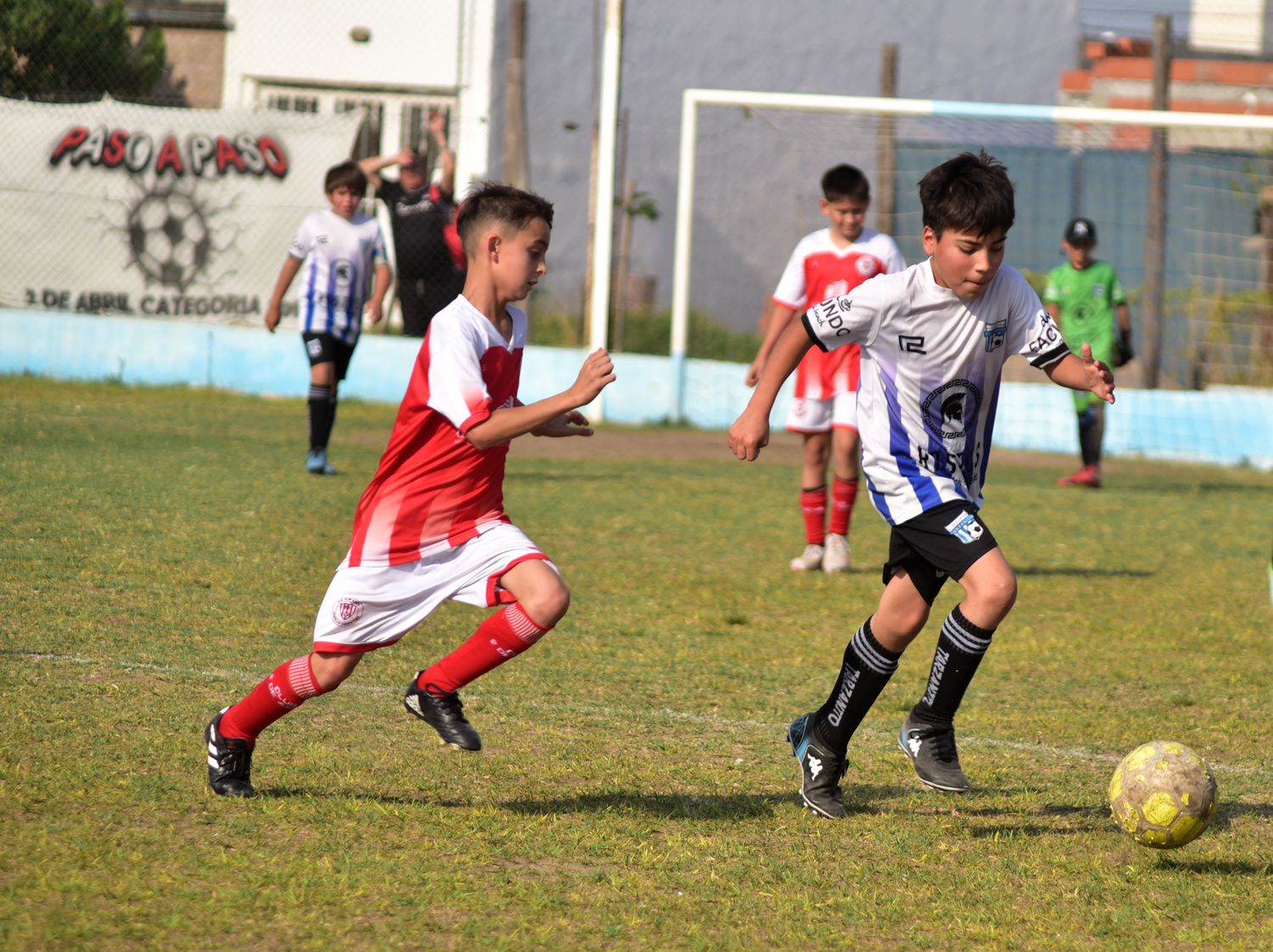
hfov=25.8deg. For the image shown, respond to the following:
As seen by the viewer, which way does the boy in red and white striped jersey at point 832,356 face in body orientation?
toward the camera

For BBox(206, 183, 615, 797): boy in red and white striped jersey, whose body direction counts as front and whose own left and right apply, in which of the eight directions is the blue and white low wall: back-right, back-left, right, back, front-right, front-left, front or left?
left

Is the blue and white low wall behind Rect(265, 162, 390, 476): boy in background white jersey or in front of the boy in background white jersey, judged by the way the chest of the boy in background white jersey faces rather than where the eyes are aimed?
behind

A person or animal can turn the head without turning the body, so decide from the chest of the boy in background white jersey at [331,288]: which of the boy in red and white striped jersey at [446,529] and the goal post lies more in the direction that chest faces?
the boy in red and white striped jersey

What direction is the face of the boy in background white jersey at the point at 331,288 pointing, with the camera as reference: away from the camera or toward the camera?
toward the camera

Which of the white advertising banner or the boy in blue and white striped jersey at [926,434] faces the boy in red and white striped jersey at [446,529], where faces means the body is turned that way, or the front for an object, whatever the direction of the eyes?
the white advertising banner

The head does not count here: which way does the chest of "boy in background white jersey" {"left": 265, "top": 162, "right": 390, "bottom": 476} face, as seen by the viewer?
toward the camera

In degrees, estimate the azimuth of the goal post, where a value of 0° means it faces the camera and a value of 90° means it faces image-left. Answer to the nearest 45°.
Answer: approximately 0°

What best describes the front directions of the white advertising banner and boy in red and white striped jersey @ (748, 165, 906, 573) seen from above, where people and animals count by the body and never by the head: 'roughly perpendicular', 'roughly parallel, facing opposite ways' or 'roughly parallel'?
roughly parallel

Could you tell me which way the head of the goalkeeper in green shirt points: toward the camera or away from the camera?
toward the camera

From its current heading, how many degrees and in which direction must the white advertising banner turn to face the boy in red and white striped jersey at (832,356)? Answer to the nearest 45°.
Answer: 0° — it already faces them

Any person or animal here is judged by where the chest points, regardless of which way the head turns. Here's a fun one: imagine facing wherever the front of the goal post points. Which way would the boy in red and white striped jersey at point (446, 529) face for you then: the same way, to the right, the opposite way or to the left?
to the left

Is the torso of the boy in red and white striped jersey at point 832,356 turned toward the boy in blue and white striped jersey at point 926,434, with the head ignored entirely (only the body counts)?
yes

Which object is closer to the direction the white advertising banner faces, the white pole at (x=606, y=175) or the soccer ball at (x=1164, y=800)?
the soccer ball

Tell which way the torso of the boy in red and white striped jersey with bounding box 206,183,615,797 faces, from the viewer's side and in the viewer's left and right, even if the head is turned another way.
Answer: facing to the right of the viewer
